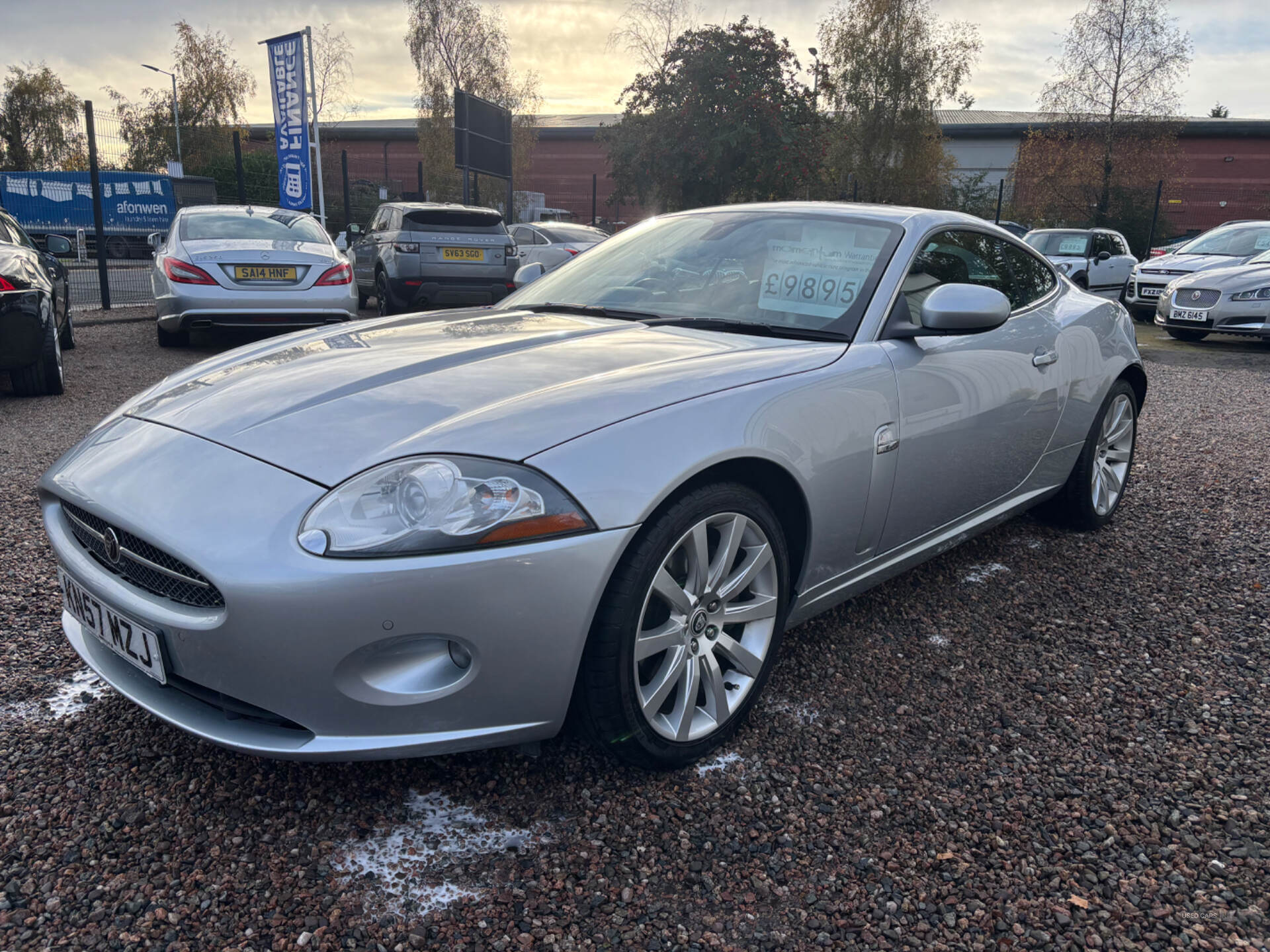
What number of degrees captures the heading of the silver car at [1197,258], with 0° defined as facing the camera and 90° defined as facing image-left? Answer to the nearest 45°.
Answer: approximately 45°

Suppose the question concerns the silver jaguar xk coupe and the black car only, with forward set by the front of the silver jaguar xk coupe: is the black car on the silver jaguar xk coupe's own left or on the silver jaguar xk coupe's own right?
on the silver jaguar xk coupe's own right

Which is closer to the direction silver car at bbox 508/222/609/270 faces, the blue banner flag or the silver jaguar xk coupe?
the blue banner flag

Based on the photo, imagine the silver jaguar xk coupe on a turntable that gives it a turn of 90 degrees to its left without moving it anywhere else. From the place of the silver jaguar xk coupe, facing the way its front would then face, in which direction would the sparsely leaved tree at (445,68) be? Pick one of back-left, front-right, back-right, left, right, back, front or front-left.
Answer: back-left

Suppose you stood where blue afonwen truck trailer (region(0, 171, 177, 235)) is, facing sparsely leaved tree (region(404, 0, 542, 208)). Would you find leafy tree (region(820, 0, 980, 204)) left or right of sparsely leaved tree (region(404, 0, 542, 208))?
right
